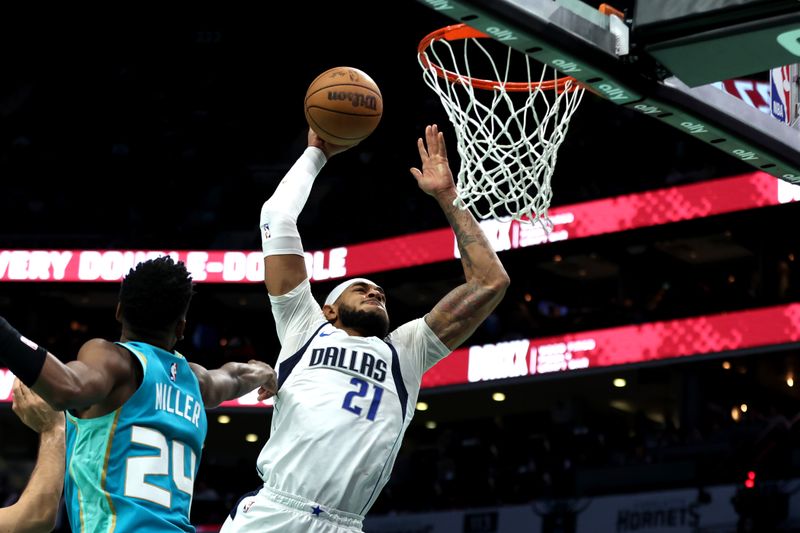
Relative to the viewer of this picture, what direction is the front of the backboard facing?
facing away from the viewer and to the left of the viewer

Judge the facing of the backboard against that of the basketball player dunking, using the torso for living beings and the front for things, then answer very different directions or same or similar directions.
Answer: very different directions

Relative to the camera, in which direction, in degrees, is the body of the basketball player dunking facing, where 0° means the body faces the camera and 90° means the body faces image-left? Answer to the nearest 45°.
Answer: approximately 315°

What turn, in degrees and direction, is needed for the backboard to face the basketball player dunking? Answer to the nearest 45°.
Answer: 0° — it already faces them
